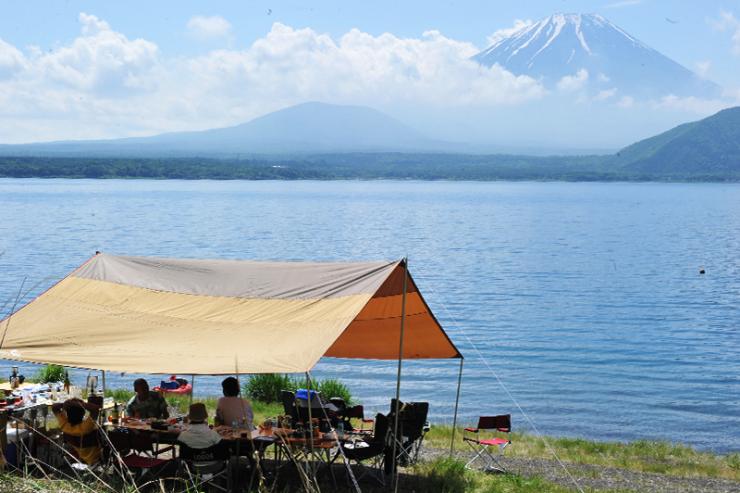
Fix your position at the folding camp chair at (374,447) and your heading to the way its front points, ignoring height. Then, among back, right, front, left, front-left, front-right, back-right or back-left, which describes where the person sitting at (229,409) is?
front

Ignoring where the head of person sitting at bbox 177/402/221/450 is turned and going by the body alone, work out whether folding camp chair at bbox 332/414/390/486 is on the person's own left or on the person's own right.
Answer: on the person's own right

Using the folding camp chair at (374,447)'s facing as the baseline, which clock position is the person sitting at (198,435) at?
The person sitting is roughly at 11 o'clock from the folding camp chair.

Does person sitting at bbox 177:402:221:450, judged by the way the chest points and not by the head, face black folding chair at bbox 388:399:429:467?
no

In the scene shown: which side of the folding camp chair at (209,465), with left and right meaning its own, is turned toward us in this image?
back

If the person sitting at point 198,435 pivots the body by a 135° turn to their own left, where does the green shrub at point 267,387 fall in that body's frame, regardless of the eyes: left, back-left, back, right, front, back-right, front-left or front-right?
back-right

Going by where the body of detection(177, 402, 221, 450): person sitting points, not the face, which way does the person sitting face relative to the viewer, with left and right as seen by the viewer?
facing away from the viewer

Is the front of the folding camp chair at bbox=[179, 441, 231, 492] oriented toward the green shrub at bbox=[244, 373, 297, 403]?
yes

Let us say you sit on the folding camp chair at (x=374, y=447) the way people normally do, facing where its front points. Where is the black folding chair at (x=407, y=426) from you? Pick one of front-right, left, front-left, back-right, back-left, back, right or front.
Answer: back-right

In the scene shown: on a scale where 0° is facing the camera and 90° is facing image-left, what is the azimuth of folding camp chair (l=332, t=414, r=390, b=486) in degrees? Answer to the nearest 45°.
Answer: approximately 90°

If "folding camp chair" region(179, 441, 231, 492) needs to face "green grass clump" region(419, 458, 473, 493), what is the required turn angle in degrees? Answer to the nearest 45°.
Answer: approximately 90° to its right

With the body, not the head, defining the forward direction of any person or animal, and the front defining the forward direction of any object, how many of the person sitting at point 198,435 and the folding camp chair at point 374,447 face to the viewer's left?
1

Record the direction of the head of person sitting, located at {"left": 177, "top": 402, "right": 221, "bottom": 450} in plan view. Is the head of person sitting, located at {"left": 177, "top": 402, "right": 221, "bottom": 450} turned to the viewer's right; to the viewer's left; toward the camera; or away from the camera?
away from the camera
